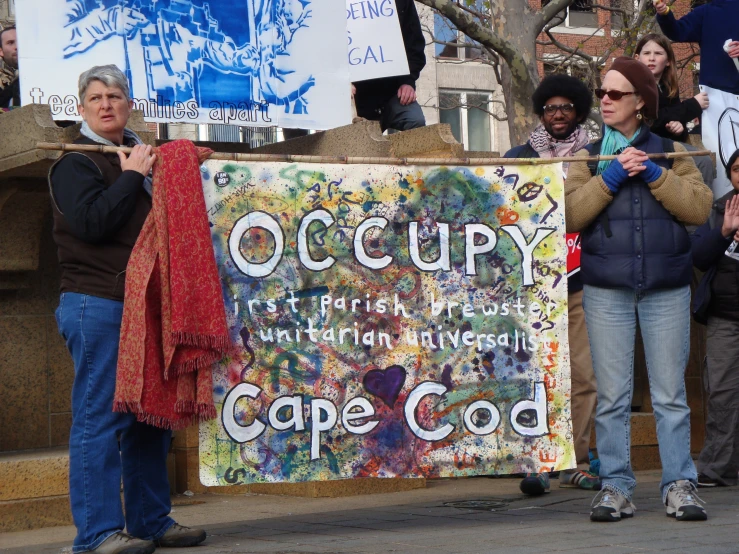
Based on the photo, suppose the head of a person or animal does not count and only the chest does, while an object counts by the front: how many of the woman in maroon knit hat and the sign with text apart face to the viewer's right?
0

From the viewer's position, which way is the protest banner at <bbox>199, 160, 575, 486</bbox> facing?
facing the viewer

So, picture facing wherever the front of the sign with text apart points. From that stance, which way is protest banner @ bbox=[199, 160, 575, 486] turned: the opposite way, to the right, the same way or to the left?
the same way

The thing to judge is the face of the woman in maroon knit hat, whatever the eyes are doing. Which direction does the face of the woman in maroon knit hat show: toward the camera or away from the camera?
toward the camera

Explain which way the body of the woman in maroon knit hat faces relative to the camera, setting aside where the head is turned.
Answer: toward the camera

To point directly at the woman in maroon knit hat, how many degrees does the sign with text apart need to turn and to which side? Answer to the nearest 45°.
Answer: approximately 45° to its left

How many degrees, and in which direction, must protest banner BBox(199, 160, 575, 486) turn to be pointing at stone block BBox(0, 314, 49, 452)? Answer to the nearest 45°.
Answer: approximately 135° to its right

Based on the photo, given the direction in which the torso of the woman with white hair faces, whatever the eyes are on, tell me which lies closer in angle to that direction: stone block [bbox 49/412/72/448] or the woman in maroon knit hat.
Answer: the woman in maroon knit hat

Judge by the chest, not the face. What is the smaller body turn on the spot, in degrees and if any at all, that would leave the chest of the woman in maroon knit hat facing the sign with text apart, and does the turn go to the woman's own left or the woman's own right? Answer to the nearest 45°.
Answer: approximately 90° to the woman's own right
